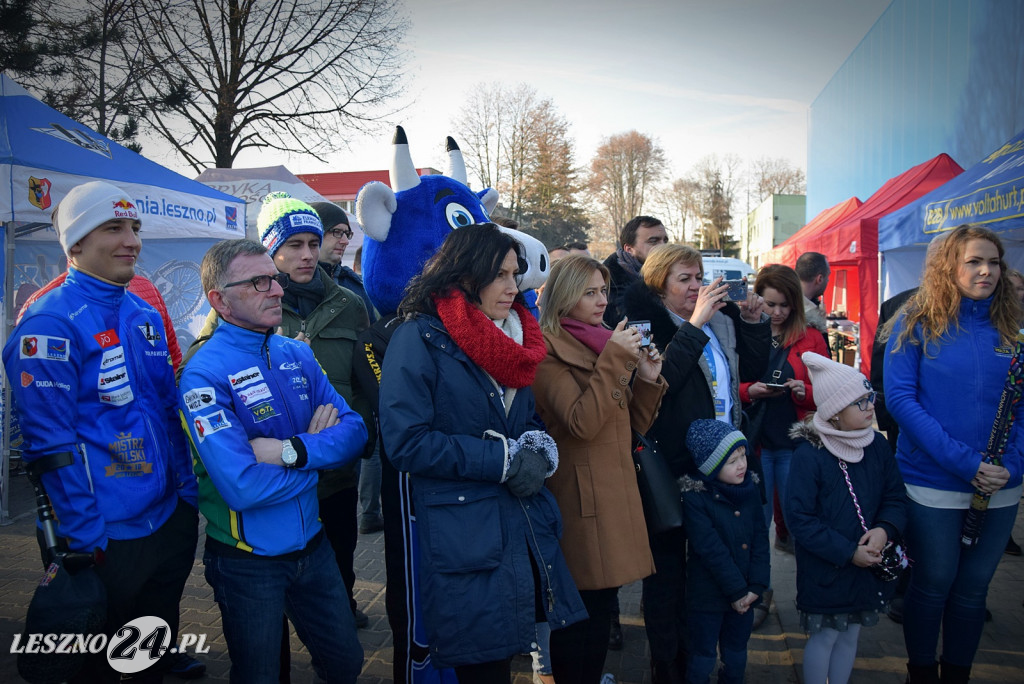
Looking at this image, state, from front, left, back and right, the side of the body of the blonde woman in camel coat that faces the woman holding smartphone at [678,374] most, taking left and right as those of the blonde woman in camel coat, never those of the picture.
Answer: left

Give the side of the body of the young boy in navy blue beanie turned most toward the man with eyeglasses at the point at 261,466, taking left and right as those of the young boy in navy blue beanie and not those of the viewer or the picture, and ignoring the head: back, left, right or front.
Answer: right

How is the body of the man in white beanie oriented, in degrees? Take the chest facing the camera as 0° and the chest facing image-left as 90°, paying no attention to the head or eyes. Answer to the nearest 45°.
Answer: approximately 315°

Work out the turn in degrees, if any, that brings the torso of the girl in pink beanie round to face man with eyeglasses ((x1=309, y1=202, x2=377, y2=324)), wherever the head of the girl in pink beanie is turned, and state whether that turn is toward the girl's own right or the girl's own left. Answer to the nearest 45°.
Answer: approximately 135° to the girl's own right

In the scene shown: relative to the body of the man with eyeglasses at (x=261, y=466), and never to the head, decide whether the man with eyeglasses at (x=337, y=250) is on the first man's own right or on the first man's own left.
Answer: on the first man's own left
